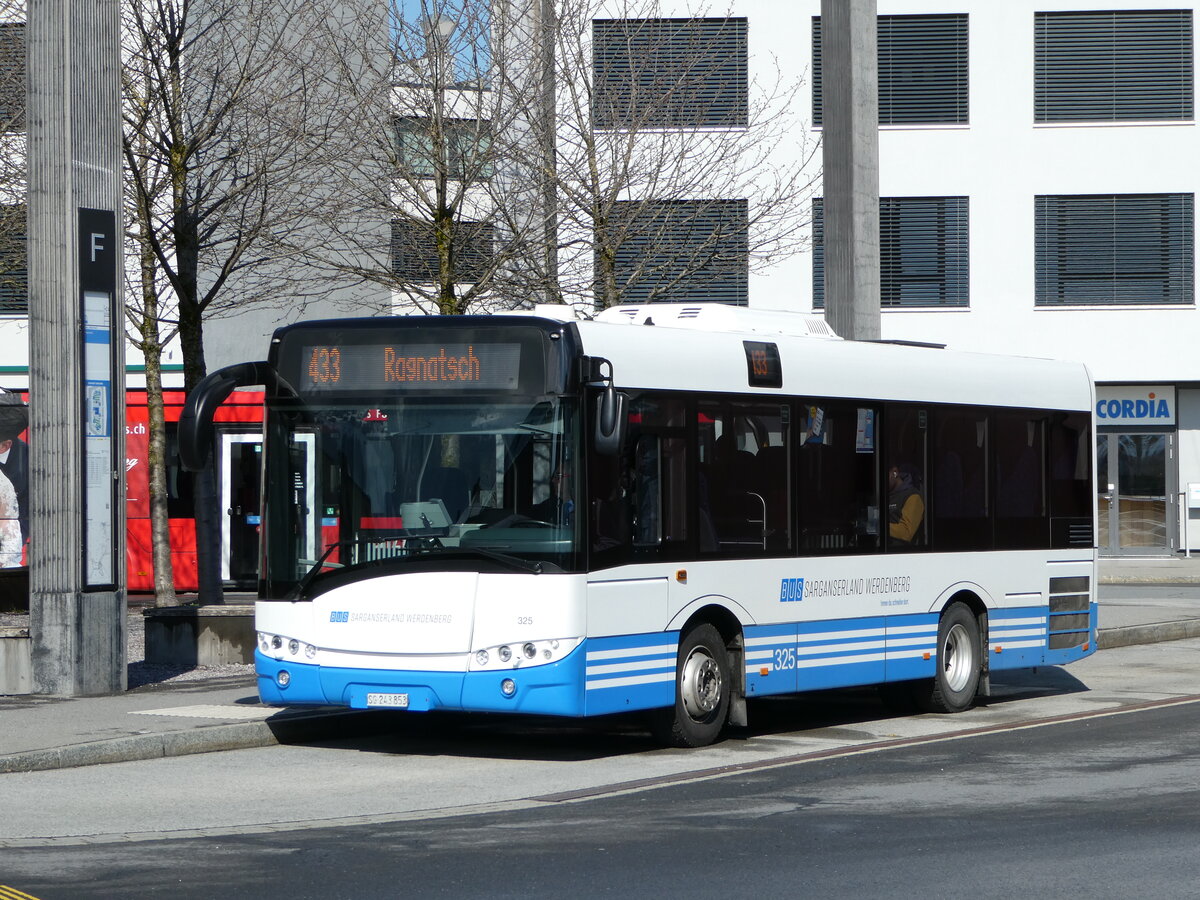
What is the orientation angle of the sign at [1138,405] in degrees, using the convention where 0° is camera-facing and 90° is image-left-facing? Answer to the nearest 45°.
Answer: approximately 0°

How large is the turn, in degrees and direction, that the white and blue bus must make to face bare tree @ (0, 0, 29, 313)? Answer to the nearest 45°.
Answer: approximately 90° to its right

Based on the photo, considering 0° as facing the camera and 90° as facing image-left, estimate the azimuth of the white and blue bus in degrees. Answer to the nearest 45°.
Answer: approximately 45°

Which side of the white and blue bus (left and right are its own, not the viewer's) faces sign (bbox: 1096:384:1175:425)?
back

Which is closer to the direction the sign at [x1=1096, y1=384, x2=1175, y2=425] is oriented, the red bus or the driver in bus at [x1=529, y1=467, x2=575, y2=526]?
the driver in bus

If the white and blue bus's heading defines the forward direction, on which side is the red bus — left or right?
on its right

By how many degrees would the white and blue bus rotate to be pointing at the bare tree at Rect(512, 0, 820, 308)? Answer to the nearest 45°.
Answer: approximately 135° to its right
